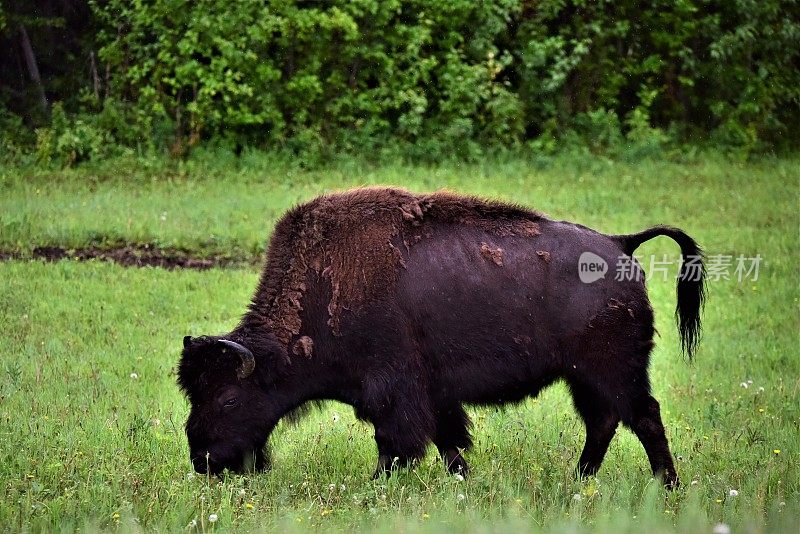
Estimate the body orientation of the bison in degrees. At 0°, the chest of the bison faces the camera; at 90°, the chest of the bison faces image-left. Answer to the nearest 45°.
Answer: approximately 90°
